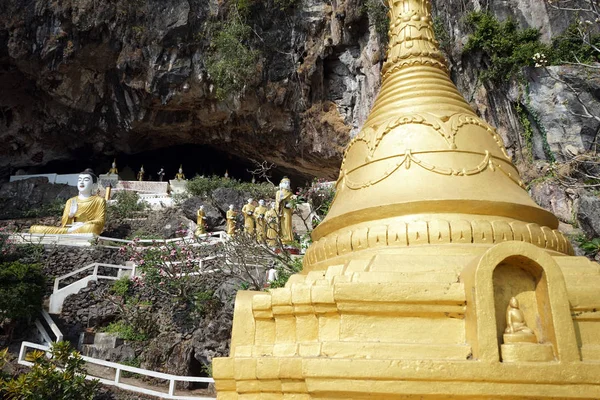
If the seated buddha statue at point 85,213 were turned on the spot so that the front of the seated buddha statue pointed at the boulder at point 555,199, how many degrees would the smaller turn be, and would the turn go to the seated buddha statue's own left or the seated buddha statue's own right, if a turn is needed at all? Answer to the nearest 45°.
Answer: approximately 90° to the seated buddha statue's own left

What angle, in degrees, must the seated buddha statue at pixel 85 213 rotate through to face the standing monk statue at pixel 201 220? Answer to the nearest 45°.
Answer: approximately 135° to its left

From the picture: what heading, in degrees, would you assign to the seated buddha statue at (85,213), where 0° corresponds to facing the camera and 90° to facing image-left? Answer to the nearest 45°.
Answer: approximately 45°

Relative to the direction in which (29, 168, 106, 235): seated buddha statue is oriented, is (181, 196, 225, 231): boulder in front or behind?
behind

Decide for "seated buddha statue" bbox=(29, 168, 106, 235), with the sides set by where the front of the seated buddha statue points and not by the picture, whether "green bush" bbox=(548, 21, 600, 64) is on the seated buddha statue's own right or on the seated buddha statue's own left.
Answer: on the seated buddha statue's own left

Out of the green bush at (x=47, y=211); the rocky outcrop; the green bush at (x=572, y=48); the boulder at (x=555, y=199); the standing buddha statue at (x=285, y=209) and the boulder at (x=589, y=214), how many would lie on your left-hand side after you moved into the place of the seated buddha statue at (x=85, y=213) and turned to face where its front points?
4

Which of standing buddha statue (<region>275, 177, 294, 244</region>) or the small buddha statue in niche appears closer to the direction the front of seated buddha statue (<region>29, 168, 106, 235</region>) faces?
the small buddha statue in niche

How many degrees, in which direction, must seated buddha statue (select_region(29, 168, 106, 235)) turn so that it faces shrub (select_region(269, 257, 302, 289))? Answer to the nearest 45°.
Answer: approximately 45° to its left

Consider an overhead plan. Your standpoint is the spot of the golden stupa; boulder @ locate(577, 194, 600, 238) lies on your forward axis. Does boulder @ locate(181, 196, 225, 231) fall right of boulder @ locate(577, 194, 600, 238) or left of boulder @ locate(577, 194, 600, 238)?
left

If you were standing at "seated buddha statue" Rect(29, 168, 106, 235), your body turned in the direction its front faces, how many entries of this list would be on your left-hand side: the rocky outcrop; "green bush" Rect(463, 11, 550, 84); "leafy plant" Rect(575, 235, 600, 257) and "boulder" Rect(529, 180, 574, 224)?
3

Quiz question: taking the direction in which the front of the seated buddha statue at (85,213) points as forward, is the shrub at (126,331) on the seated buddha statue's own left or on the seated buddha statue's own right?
on the seated buddha statue's own left

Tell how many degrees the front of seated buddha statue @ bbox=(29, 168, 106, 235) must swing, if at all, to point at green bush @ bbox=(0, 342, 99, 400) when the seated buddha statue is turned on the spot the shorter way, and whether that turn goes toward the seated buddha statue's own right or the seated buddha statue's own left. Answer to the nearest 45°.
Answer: approximately 45° to the seated buddha statue's own left
